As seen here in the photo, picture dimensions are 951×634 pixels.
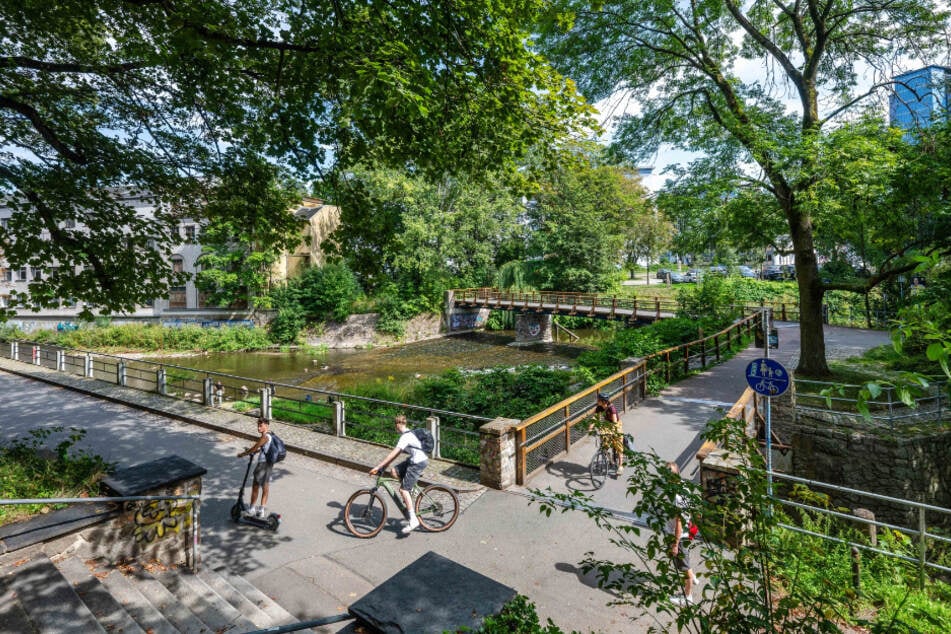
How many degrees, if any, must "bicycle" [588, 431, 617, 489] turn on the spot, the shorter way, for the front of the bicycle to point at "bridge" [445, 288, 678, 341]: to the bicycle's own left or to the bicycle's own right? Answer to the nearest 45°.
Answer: approximately 135° to the bicycle's own right

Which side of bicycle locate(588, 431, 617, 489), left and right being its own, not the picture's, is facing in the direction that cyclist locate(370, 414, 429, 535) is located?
front

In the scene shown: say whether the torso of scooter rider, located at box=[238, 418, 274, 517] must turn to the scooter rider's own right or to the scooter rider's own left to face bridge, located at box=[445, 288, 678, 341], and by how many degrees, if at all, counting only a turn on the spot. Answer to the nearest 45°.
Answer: approximately 135° to the scooter rider's own right

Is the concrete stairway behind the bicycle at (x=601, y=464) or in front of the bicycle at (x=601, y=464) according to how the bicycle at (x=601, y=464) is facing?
in front

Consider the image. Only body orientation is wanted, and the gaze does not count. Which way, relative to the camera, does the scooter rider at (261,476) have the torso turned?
to the viewer's left

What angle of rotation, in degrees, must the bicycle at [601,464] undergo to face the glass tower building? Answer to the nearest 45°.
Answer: approximately 180°

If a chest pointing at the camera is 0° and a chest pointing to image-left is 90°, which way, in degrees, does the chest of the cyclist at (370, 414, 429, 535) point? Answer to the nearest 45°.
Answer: approximately 90°

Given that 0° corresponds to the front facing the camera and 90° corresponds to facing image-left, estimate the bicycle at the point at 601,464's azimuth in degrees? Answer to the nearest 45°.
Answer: approximately 45°

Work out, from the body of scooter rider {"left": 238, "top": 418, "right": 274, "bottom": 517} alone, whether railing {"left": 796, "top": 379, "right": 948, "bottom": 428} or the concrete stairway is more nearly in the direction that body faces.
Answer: the concrete stairway

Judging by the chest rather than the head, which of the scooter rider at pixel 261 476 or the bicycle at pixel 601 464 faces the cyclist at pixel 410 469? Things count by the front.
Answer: the bicycle
